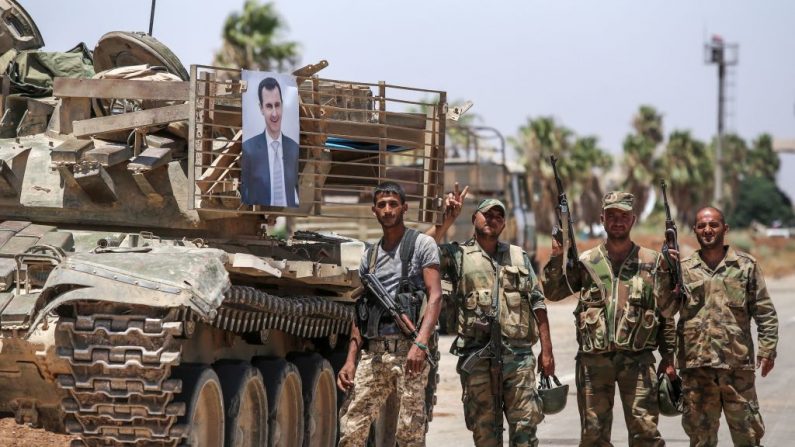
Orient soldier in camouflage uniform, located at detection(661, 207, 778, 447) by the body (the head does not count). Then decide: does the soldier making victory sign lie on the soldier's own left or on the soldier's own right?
on the soldier's own right

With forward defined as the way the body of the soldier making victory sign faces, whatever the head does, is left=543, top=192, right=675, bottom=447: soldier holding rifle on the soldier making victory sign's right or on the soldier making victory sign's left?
on the soldier making victory sign's left

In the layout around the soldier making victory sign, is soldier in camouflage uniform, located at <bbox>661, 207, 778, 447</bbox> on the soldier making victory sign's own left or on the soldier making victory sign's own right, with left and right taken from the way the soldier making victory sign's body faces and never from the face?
on the soldier making victory sign's own left

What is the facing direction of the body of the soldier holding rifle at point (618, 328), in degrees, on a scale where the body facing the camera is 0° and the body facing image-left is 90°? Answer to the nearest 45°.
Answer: approximately 0°

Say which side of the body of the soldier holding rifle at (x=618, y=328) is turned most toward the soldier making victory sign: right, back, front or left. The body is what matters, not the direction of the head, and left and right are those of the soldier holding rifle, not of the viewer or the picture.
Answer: right

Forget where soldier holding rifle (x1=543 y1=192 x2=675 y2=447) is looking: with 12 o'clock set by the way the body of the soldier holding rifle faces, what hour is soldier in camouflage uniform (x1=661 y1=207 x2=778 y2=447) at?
The soldier in camouflage uniform is roughly at 8 o'clock from the soldier holding rifle.

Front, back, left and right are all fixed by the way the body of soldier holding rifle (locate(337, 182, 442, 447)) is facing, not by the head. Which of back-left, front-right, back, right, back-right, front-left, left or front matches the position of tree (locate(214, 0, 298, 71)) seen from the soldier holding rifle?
back

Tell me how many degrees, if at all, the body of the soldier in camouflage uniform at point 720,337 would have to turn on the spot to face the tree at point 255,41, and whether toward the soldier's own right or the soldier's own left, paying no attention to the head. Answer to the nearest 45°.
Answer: approximately 135° to the soldier's own right
